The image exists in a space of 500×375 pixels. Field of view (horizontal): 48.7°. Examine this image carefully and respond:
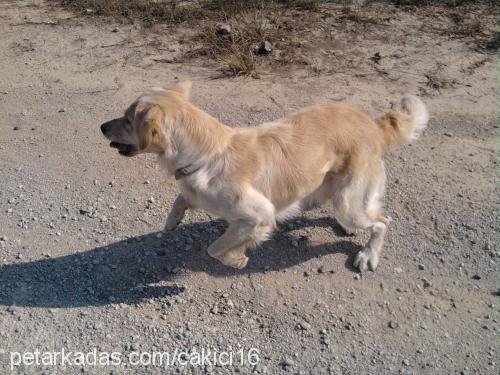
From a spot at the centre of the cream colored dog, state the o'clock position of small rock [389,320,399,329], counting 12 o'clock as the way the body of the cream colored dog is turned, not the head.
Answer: The small rock is roughly at 7 o'clock from the cream colored dog.

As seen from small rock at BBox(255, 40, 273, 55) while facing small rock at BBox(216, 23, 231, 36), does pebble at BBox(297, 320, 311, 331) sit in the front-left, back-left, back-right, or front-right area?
back-left

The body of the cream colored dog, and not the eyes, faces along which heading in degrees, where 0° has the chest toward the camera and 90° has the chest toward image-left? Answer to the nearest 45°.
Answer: approximately 90°

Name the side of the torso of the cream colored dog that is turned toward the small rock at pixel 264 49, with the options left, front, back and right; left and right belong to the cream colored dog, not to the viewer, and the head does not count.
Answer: right

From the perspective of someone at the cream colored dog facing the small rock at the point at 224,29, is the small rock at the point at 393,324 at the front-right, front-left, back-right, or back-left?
back-right

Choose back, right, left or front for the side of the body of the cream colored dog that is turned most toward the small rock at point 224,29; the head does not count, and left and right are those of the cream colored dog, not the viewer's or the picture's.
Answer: right

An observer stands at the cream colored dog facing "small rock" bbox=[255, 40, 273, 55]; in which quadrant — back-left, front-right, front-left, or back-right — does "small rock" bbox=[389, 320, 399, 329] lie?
back-right
